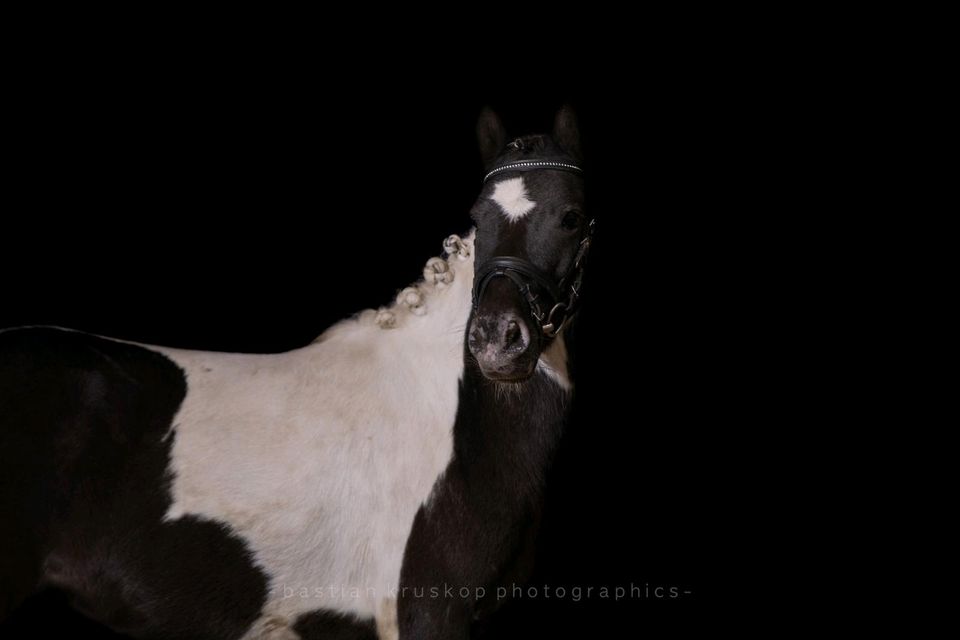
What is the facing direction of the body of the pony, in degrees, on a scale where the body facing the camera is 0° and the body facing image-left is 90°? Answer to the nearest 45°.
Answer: approximately 270°
